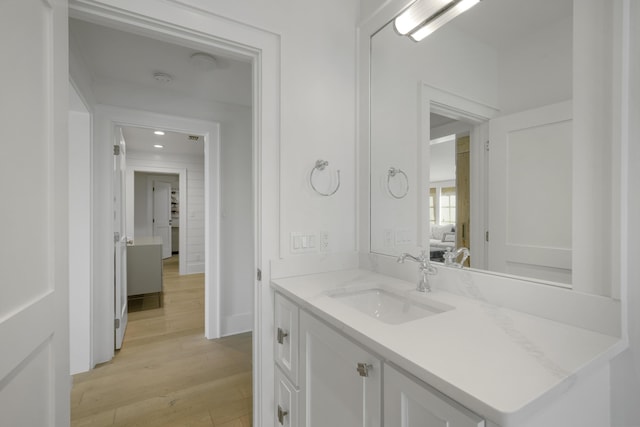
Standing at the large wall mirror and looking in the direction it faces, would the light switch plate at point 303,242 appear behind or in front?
in front

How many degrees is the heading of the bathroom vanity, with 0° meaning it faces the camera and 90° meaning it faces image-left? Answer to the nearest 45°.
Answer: approximately 45°

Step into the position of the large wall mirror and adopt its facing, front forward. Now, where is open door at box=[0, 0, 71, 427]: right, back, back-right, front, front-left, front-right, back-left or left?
front

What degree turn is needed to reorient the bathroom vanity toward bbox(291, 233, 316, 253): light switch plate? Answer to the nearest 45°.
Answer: approximately 90° to its right

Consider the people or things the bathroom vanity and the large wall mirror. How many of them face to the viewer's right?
0

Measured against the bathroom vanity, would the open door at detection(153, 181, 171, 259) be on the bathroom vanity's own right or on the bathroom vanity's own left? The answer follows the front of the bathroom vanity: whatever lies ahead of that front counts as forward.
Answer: on the bathroom vanity's own right
